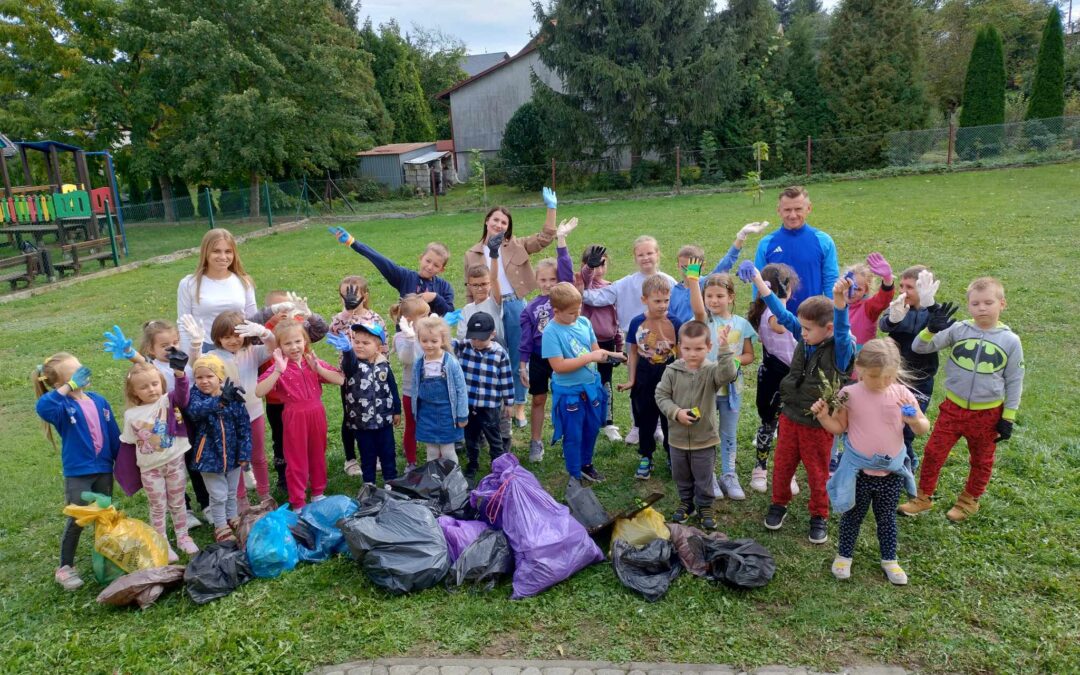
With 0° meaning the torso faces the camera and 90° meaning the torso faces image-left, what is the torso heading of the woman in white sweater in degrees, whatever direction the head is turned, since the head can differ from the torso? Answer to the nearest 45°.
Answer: approximately 0°

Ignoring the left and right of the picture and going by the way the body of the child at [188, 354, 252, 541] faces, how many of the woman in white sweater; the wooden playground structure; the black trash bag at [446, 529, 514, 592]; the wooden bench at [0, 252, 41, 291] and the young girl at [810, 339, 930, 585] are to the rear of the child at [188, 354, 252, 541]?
3

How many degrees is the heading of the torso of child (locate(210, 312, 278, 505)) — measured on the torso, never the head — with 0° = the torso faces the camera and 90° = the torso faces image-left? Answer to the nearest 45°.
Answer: approximately 0°

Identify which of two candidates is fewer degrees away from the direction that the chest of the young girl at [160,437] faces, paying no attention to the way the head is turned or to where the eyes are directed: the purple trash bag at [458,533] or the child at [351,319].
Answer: the purple trash bag

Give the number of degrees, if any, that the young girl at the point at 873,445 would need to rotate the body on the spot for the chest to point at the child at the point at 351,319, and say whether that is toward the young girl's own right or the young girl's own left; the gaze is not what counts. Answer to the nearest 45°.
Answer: approximately 90° to the young girl's own right

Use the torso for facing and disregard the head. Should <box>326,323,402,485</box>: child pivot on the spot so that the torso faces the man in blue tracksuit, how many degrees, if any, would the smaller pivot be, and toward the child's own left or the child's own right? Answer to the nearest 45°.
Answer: approximately 90° to the child's own left

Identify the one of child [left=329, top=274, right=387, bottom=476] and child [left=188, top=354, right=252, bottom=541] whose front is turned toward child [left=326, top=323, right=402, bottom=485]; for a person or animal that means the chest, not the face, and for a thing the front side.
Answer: child [left=329, top=274, right=387, bottom=476]

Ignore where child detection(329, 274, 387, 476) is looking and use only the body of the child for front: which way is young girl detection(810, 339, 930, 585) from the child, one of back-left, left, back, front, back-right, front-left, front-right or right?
front-left

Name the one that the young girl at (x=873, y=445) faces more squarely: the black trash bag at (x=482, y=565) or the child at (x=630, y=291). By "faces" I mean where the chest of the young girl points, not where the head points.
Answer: the black trash bag
